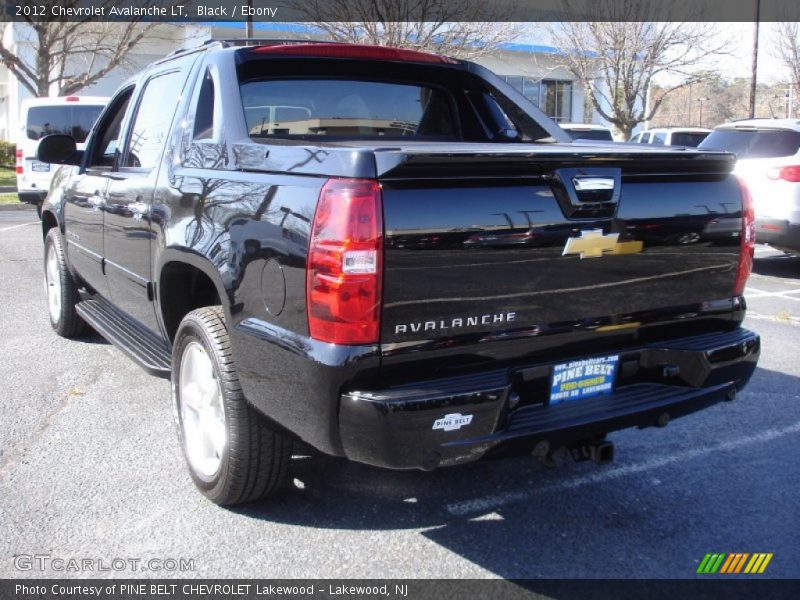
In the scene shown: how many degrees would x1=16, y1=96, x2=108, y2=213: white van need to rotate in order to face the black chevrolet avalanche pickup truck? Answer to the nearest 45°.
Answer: approximately 180°

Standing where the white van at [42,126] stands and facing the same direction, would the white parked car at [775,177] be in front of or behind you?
behind

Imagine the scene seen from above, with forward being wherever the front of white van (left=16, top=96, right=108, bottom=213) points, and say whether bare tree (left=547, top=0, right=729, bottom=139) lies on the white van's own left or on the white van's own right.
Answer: on the white van's own right

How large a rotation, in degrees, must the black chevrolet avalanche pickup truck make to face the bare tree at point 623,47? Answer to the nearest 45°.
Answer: approximately 45° to its right

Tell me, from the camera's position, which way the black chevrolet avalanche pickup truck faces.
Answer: facing away from the viewer and to the left of the viewer

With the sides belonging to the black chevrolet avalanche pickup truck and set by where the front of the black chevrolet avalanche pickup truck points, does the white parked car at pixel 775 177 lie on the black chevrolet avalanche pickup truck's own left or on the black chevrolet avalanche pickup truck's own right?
on the black chevrolet avalanche pickup truck's own right

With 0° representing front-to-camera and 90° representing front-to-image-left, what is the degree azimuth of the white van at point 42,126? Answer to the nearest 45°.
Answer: approximately 180°

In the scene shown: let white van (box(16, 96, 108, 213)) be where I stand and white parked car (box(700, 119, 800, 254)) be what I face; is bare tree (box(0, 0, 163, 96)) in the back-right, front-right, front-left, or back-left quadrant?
back-left

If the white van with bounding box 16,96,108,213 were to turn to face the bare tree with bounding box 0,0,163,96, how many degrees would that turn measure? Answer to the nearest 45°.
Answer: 0° — it already faces it
